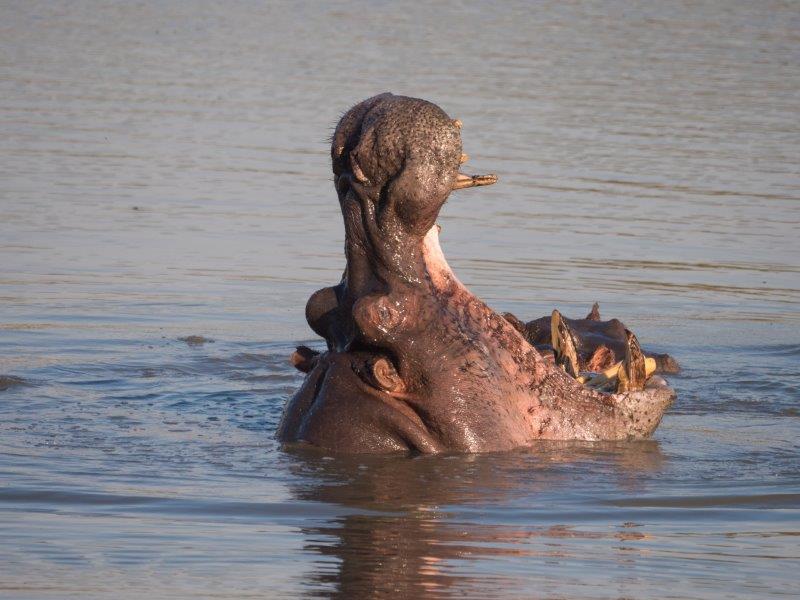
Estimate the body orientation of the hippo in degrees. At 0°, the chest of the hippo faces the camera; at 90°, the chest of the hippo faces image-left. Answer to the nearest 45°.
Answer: approximately 225°
